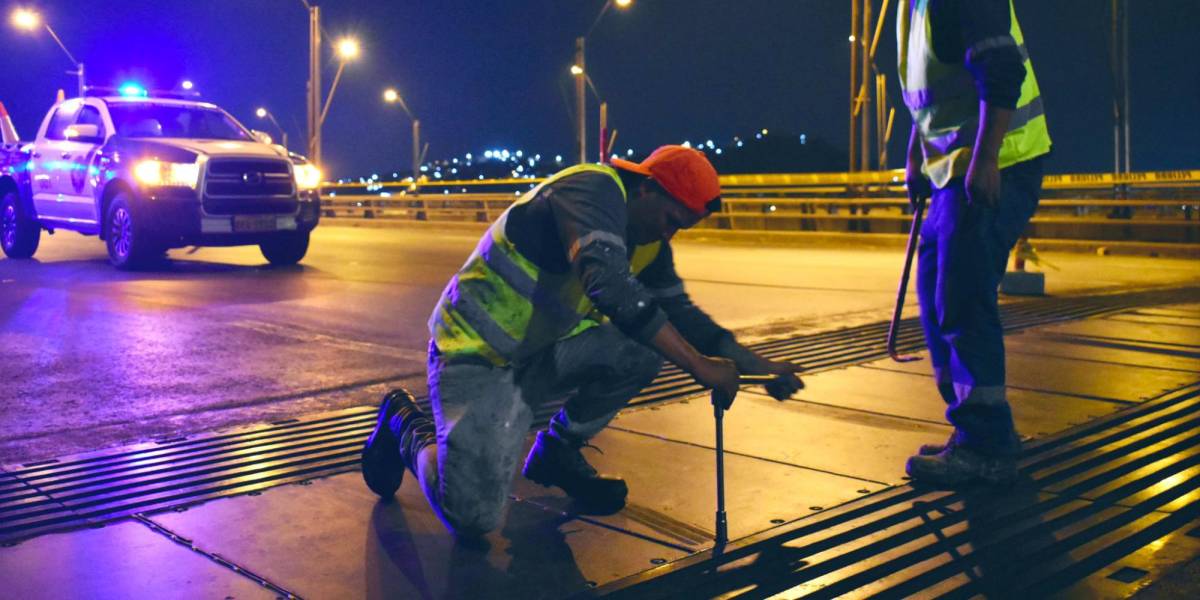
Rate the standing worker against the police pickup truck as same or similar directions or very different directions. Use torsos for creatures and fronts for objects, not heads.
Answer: very different directions

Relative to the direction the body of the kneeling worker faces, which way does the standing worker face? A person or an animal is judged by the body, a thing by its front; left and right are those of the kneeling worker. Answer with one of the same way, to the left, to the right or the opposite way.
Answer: the opposite way

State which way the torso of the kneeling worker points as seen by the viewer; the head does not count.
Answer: to the viewer's right

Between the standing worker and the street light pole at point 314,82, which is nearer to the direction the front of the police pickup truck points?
the standing worker

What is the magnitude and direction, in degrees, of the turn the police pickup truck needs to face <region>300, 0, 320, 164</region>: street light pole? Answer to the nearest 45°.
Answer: approximately 135° to its left

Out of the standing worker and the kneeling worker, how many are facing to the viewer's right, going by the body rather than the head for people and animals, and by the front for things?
1

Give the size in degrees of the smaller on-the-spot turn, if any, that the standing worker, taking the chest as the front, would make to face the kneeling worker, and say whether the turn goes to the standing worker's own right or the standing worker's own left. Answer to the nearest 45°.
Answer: approximately 45° to the standing worker's own left

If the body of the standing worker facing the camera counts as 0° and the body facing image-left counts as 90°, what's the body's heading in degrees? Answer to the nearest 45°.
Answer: approximately 90°
